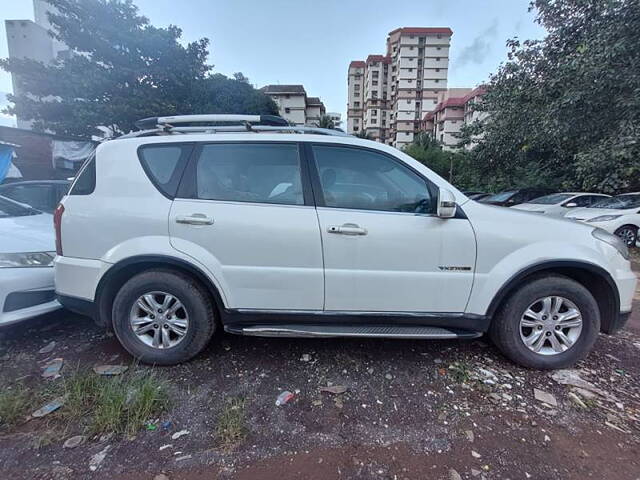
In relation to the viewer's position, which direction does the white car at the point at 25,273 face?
facing the viewer and to the right of the viewer

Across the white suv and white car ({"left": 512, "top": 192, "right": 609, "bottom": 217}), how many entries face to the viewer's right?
1

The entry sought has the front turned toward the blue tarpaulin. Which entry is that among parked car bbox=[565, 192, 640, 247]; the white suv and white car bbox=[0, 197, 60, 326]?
the parked car

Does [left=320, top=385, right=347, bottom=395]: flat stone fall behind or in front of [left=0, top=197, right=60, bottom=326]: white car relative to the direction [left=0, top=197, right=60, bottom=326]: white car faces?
in front

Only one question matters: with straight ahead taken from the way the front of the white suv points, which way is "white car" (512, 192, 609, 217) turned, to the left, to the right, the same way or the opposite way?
the opposite way

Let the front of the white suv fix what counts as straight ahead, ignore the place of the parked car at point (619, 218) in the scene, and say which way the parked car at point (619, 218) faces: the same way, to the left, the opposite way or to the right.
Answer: the opposite way

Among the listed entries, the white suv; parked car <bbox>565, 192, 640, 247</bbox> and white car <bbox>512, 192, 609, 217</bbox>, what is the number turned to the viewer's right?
1

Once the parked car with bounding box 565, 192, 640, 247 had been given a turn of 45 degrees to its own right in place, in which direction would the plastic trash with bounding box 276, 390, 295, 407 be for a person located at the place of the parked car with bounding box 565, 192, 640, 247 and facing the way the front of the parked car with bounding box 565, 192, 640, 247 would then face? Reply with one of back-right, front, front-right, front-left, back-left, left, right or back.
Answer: left

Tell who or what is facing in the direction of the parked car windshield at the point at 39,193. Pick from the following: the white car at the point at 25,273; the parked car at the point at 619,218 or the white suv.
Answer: the parked car at the point at 619,218

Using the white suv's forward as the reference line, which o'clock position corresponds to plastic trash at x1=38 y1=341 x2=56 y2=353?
The plastic trash is roughly at 6 o'clock from the white suv.

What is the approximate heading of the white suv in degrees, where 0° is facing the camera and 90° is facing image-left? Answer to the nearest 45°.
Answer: approximately 270°

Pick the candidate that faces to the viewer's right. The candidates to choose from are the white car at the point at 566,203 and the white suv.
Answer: the white suv
